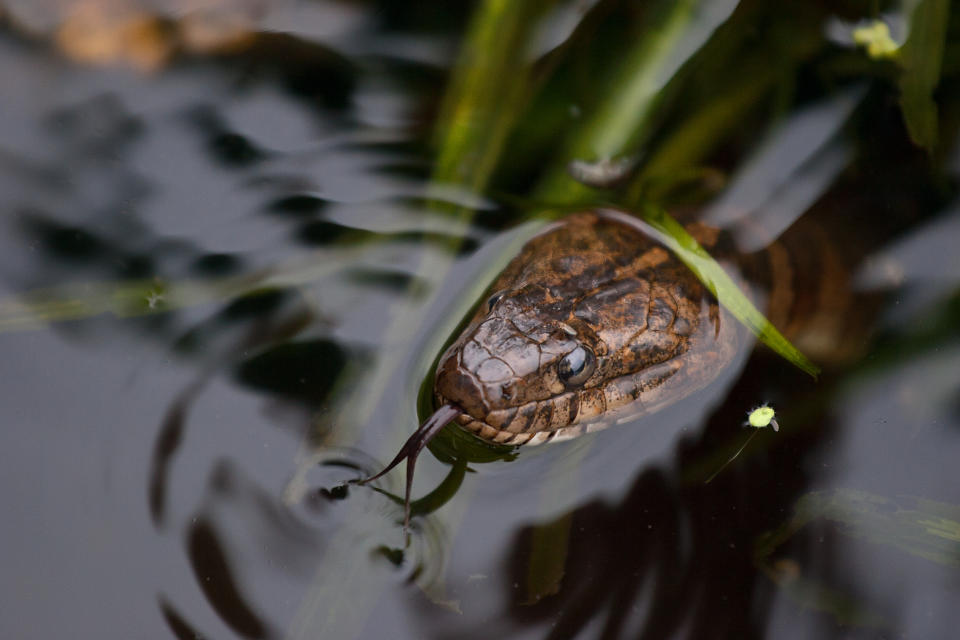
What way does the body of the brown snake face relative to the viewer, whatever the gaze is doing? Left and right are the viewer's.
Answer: facing the viewer and to the left of the viewer

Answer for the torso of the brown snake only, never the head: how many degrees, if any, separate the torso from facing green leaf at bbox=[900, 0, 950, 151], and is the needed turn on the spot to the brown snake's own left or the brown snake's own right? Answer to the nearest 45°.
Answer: approximately 135° to the brown snake's own left

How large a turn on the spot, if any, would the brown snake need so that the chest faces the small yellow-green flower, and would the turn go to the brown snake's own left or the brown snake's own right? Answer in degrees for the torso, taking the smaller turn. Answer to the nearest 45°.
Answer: approximately 135° to the brown snake's own left

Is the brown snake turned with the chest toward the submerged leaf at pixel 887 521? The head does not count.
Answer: no
